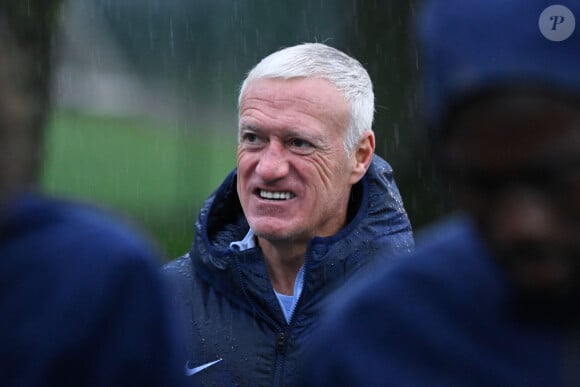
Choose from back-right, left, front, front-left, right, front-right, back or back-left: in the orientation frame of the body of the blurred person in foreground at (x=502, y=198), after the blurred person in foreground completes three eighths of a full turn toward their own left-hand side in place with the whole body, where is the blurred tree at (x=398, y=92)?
front-left

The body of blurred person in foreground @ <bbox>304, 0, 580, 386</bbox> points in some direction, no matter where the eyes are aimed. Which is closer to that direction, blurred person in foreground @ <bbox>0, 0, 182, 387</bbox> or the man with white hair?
the blurred person in foreground

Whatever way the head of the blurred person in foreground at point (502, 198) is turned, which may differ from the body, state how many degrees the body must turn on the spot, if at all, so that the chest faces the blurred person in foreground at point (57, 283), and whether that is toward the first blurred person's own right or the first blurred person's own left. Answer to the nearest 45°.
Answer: approximately 90° to the first blurred person's own right

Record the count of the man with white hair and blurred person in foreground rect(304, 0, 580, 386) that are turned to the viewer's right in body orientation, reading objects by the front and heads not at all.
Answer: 0

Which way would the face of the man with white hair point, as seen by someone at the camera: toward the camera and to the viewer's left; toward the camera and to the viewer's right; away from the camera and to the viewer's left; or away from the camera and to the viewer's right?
toward the camera and to the viewer's left

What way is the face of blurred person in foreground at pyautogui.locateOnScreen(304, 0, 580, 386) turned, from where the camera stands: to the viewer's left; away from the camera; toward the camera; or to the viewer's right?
toward the camera

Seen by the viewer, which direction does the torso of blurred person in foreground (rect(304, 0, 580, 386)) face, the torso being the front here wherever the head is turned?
toward the camera

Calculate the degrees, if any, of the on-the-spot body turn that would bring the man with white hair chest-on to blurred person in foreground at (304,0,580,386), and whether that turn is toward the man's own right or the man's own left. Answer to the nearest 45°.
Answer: approximately 45° to the man's own left

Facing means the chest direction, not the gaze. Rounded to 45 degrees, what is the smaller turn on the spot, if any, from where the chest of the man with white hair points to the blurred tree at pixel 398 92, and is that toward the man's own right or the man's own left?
approximately 135° to the man's own right
